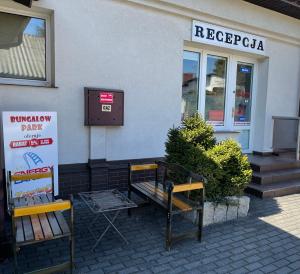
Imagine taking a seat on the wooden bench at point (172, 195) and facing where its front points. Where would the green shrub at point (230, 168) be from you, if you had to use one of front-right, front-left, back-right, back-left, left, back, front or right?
back

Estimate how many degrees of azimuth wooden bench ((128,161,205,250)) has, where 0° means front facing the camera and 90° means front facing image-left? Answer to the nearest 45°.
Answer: approximately 45°

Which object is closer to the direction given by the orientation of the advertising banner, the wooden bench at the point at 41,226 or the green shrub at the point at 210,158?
the wooden bench

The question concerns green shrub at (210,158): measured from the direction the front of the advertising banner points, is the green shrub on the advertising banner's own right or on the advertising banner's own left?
on the advertising banner's own left

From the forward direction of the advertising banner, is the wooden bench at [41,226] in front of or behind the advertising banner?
in front

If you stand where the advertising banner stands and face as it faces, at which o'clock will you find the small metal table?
The small metal table is roughly at 11 o'clock from the advertising banner.

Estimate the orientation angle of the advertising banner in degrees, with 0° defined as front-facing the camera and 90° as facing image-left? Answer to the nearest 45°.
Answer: approximately 0°

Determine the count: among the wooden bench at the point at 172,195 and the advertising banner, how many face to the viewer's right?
0

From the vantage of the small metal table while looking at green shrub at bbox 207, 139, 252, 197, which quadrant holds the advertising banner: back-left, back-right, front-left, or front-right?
back-left

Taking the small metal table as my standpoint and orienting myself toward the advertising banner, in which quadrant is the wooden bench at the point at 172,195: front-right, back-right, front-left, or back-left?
back-right

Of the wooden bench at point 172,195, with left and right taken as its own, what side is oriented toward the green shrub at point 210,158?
back

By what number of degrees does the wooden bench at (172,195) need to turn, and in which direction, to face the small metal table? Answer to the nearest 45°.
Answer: approximately 45° to its right
